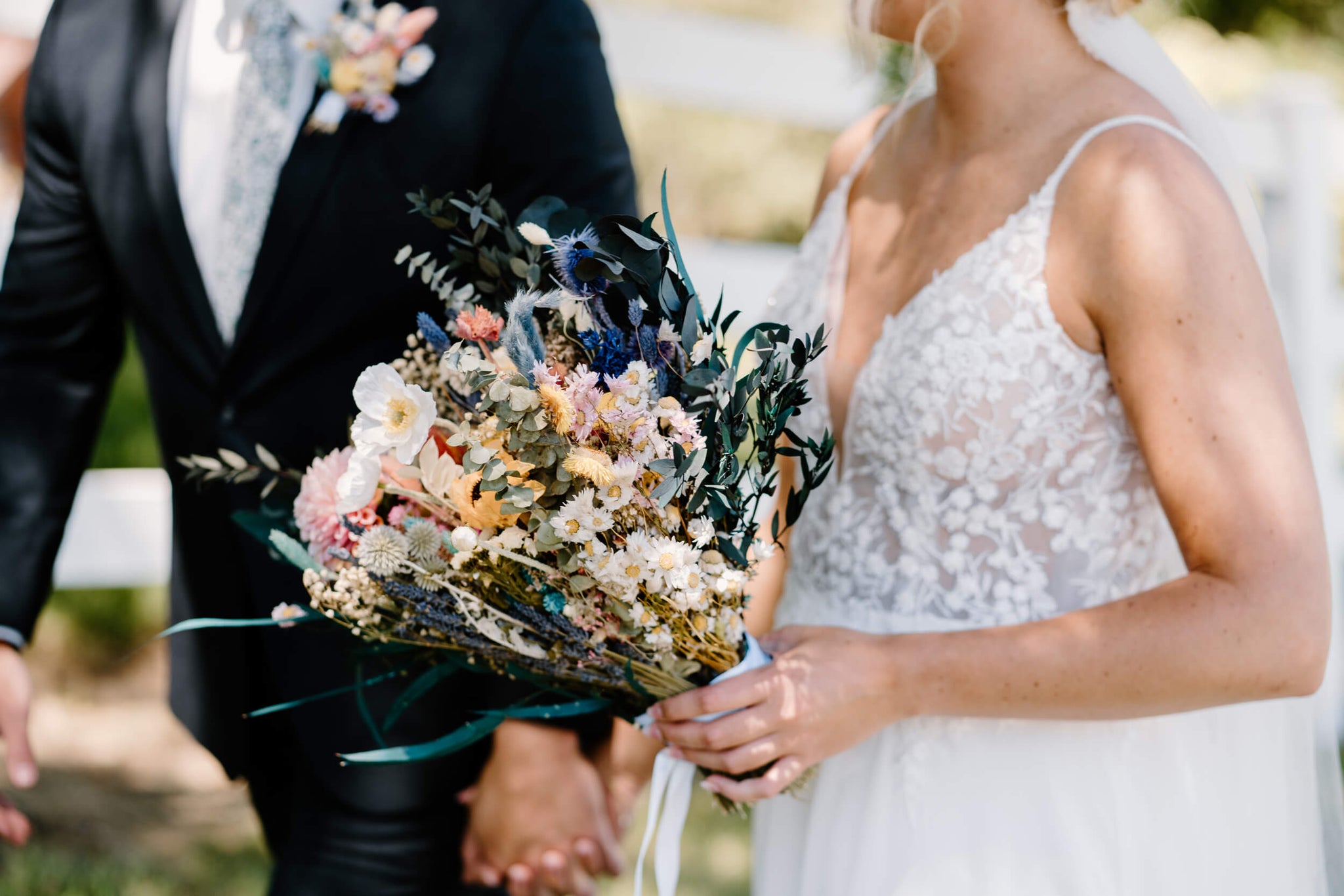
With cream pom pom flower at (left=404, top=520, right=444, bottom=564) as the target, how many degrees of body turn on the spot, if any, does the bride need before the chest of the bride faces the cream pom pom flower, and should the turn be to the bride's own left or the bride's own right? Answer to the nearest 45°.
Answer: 0° — they already face it

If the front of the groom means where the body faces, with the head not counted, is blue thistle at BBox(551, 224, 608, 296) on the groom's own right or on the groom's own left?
on the groom's own left

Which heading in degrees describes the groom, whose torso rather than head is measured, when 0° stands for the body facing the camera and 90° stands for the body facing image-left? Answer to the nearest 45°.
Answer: approximately 45°

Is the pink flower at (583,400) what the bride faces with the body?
yes

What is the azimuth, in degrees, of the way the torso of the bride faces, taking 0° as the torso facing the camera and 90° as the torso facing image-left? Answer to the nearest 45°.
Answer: approximately 45°

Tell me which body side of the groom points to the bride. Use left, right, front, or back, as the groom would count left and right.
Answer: left
